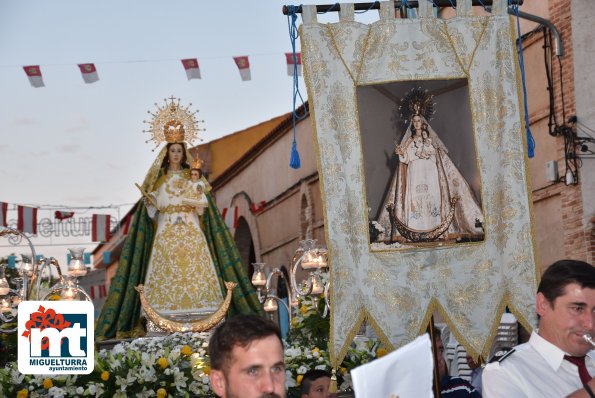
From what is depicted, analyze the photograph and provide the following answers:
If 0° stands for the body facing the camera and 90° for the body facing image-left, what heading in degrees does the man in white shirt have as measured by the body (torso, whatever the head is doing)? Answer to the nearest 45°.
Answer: approximately 315°

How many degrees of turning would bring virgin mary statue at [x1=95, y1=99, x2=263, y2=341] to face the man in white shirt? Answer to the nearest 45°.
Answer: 0° — it already faces them

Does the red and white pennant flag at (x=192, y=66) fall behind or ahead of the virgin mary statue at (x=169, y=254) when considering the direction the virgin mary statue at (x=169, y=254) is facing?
behind

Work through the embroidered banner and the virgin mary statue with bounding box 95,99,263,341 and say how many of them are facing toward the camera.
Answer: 2

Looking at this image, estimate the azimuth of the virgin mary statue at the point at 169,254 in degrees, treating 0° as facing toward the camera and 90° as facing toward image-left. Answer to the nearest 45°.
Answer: approximately 0°
